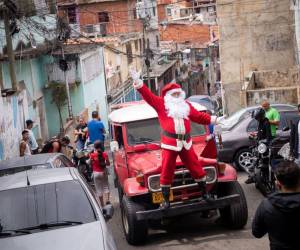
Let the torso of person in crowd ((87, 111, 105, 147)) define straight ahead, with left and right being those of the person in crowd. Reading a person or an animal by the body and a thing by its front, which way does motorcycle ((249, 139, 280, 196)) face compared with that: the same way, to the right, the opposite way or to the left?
the opposite way

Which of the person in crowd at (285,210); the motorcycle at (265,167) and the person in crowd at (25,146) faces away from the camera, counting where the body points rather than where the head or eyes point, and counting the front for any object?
the person in crowd at (285,210)

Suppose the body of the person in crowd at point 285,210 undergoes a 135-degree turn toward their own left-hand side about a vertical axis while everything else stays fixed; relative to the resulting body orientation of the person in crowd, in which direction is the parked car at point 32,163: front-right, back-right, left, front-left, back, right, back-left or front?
right

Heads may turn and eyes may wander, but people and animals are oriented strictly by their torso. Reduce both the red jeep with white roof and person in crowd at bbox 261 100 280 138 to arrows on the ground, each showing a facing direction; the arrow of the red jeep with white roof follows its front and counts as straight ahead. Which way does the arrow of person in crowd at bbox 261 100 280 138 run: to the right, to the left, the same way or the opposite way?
to the right

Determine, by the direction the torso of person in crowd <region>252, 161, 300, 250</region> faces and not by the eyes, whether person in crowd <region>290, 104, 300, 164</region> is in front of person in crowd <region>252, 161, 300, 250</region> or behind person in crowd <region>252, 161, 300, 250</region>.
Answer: in front

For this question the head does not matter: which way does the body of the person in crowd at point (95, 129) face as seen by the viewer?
away from the camera

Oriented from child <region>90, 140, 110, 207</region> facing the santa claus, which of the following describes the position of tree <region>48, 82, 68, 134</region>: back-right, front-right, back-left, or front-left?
back-left

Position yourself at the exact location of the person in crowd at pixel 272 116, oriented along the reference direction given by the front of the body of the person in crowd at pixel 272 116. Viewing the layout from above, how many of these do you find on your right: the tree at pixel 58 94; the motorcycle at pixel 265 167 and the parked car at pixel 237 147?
2

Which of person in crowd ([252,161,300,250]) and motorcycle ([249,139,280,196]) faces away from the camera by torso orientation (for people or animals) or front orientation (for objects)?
the person in crowd

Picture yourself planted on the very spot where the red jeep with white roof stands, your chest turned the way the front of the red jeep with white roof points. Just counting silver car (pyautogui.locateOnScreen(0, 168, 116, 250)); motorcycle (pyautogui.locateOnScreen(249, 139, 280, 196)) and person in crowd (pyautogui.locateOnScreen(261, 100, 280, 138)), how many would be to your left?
2

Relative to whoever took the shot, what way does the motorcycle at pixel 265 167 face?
facing the viewer

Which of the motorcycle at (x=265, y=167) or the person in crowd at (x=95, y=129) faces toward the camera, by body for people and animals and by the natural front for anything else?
the motorcycle

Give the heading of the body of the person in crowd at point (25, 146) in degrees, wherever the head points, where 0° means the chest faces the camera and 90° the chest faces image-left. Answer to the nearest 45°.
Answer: approximately 315°

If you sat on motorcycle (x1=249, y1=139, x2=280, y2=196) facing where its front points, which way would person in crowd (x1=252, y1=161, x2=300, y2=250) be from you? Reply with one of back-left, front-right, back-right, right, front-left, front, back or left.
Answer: front

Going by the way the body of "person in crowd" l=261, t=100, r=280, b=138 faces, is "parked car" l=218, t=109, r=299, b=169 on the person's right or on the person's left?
on the person's right

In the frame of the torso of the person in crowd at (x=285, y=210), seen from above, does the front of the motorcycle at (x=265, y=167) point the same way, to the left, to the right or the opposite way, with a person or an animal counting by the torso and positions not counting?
the opposite way

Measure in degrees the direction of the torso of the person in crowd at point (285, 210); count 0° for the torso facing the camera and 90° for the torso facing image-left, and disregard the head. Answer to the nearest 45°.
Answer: approximately 180°

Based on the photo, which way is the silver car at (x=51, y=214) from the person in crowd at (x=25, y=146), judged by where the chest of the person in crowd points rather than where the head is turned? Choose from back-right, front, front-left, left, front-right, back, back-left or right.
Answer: front-right

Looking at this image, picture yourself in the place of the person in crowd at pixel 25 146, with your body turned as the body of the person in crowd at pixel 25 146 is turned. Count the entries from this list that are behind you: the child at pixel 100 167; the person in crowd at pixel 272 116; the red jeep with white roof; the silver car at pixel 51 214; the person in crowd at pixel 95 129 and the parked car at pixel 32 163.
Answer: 0

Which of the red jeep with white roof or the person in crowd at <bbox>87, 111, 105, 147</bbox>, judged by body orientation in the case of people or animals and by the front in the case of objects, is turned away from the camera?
the person in crowd
